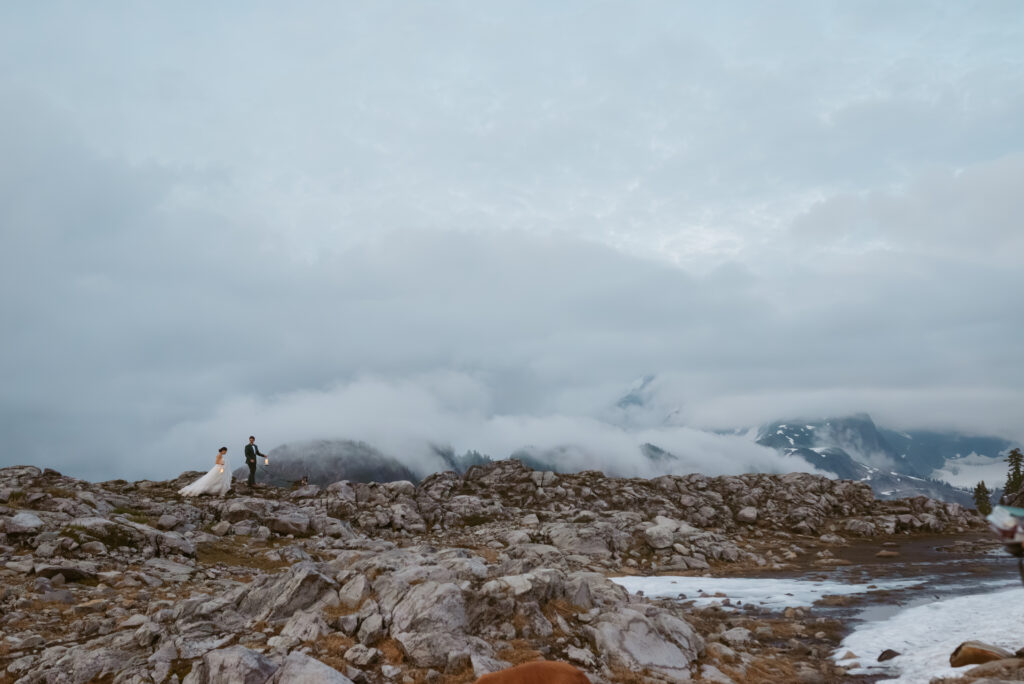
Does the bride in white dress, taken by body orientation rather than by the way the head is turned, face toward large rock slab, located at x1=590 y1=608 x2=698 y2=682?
no

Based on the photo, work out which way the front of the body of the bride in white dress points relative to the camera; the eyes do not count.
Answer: to the viewer's right

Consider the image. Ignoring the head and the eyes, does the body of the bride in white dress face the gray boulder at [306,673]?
no

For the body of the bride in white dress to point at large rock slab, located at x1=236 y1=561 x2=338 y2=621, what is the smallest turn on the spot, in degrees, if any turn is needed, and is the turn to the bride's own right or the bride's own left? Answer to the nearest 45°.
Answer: approximately 90° to the bride's own right

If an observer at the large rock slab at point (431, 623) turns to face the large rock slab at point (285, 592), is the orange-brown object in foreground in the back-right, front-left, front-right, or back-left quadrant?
back-left

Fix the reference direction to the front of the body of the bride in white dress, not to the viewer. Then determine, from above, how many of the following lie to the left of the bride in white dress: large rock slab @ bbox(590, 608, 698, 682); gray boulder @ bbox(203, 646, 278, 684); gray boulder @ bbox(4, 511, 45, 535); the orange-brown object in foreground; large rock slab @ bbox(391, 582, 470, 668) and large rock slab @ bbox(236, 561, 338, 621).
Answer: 0

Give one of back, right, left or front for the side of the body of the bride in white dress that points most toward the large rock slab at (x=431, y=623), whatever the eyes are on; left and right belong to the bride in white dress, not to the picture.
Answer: right

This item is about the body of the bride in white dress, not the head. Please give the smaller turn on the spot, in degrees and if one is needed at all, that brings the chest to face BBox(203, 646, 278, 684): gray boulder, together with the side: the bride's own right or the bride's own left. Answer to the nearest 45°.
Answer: approximately 90° to the bride's own right

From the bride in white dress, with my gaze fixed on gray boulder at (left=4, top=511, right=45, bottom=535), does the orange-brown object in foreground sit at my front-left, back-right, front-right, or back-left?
front-left

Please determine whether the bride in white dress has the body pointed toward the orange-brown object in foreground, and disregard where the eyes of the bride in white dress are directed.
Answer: no
